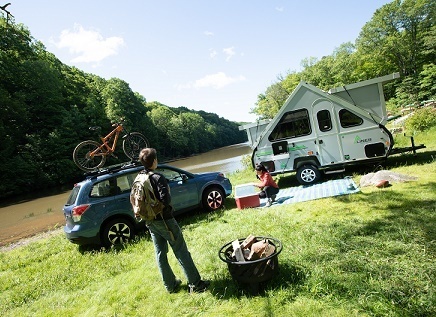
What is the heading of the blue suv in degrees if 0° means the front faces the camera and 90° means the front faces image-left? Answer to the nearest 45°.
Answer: approximately 225°

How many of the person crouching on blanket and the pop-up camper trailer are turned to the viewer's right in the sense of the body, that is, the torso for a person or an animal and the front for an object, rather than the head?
1

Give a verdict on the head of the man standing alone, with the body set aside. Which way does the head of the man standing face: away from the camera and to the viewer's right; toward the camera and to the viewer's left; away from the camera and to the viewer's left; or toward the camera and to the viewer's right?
away from the camera and to the viewer's right

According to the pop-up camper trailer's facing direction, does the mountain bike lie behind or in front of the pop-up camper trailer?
behind

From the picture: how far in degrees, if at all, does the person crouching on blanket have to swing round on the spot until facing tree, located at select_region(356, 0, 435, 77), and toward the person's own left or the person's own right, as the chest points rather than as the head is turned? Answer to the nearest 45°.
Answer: approximately 135° to the person's own right

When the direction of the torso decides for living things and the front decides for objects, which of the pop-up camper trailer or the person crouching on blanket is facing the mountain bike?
the person crouching on blanket

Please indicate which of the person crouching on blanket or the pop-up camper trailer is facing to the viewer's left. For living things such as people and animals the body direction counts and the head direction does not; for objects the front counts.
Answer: the person crouching on blanket

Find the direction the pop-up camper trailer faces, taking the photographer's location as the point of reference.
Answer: facing to the right of the viewer

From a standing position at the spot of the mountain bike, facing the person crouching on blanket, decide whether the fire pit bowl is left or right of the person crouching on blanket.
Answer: right

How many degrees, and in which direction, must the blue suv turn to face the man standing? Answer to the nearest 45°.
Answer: approximately 135° to its right

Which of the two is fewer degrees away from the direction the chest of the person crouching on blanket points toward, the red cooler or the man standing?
the red cooler

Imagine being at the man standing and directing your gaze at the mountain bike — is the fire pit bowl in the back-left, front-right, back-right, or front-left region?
back-right
